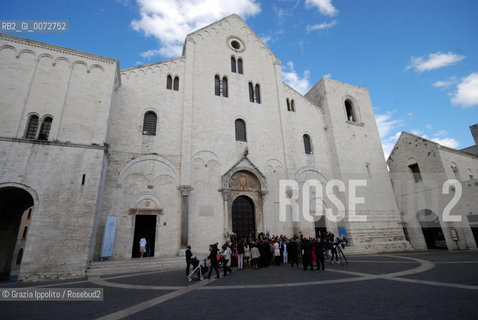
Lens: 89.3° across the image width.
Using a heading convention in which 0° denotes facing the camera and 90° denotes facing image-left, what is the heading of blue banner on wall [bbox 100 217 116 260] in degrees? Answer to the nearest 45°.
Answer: approximately 0°

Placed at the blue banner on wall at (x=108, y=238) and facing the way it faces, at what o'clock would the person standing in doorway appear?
The person standing in doorway is roughly at 9 o'clock from the blue banner on wall.
